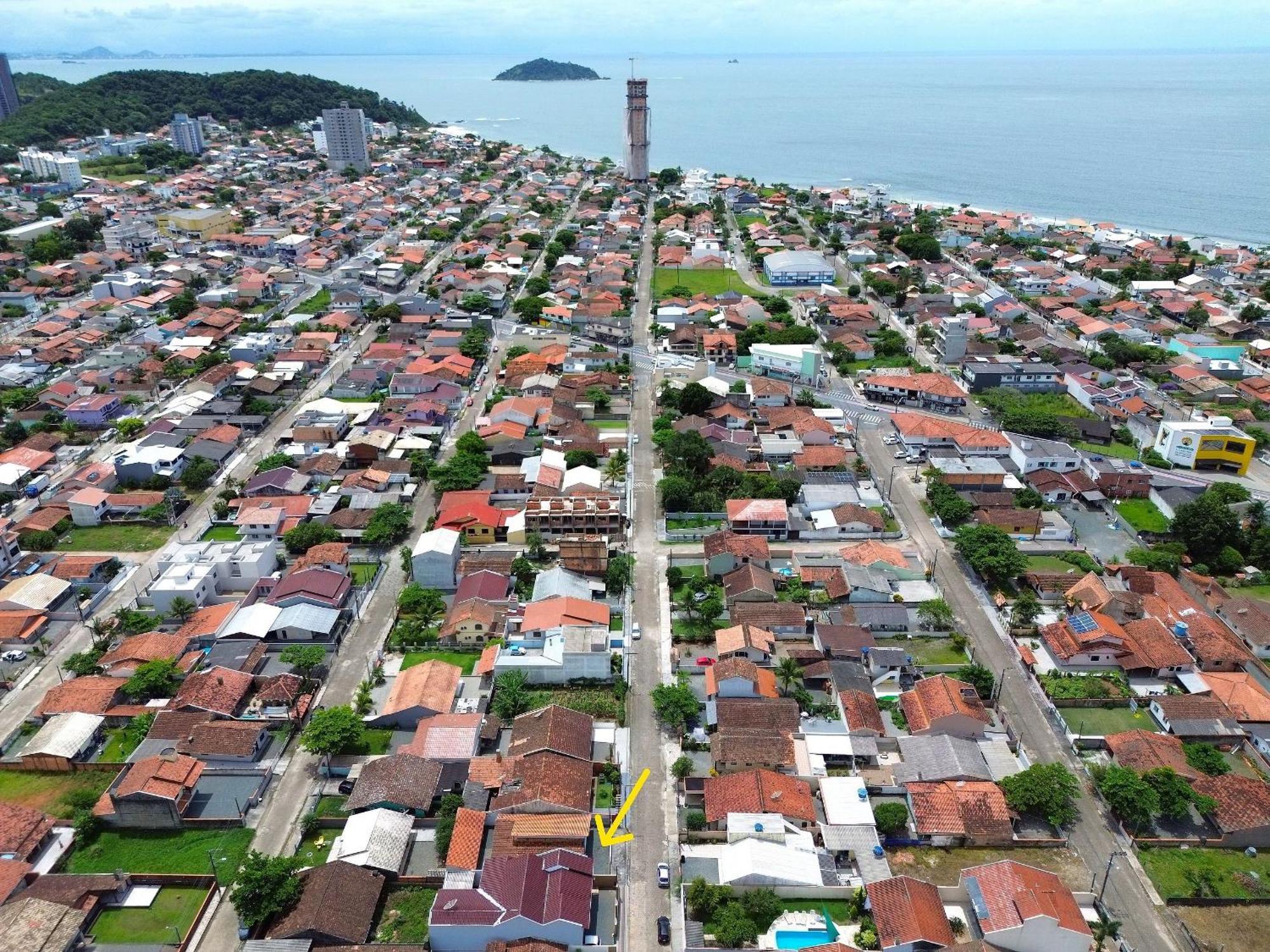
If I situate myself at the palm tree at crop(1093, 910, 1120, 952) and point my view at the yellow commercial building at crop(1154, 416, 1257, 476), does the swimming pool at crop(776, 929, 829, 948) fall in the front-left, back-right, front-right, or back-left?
back-left

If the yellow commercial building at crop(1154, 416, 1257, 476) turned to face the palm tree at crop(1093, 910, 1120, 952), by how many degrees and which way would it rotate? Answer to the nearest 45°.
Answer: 0° — it already faces it

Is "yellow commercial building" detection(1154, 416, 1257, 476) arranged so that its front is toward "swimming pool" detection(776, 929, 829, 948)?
yes

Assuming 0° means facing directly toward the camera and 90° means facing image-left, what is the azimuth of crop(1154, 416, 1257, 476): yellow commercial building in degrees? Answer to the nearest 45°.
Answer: approximately 0°

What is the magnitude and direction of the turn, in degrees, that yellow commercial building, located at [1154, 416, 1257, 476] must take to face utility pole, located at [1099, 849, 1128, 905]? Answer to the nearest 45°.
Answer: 0° — it already faces it
